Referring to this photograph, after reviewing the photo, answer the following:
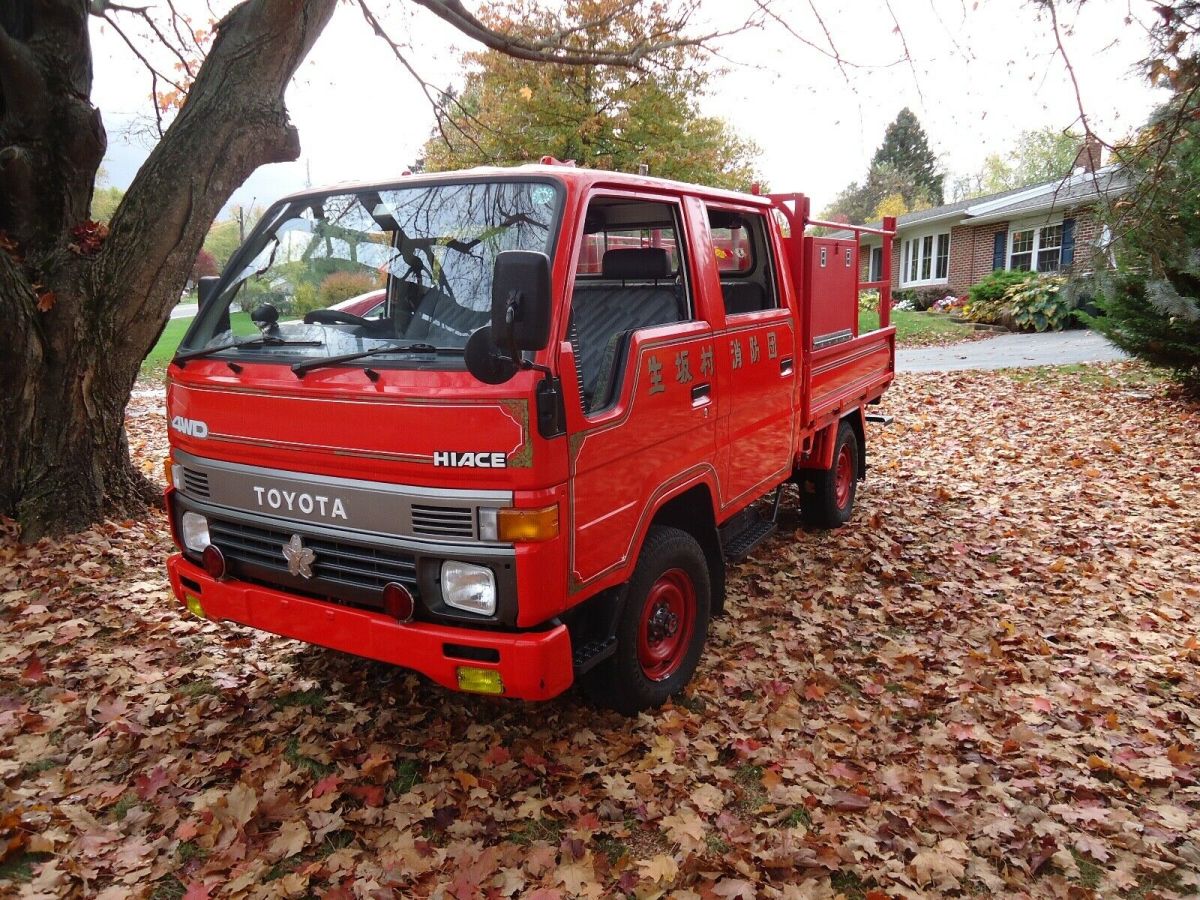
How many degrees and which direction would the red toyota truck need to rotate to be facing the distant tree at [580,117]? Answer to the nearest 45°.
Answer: approximately 135° to its right

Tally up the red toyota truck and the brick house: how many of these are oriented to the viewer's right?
0

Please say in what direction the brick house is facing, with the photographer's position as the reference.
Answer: facing the viewer and to the left of the viewer

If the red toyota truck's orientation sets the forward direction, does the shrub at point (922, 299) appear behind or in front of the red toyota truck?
behind

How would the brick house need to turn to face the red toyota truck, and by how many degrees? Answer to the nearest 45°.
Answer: approximately 45° to its left

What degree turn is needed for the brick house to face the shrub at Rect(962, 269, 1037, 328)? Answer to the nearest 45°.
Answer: approximately 45° to its left

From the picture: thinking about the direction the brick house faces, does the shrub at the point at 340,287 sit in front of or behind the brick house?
in front

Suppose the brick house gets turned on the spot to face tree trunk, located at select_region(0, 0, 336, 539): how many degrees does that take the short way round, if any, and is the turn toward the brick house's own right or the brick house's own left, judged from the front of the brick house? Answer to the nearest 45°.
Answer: approximately 45° to the brick house's own left

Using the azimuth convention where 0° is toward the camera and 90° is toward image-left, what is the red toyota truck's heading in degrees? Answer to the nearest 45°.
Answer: approximately 45°

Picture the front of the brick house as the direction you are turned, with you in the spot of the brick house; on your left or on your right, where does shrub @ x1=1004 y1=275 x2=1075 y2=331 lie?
on your left
